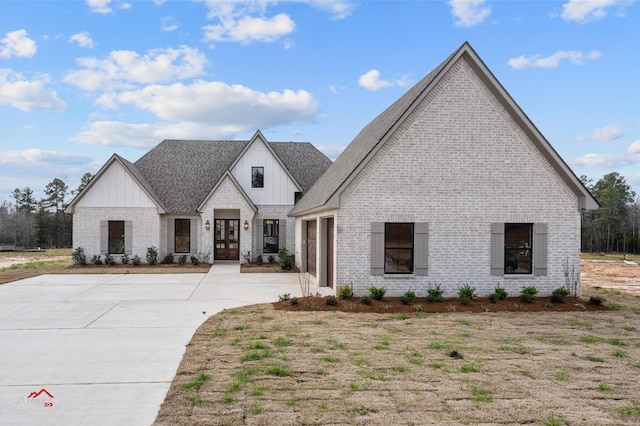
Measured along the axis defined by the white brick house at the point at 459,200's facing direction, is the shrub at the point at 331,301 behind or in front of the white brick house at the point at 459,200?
in front

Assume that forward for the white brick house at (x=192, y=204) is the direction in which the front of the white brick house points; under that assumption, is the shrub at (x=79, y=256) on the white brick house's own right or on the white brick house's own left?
on the white brick house's own right

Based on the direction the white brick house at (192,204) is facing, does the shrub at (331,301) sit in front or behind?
in front

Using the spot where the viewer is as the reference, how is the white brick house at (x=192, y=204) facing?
facing the viewer
